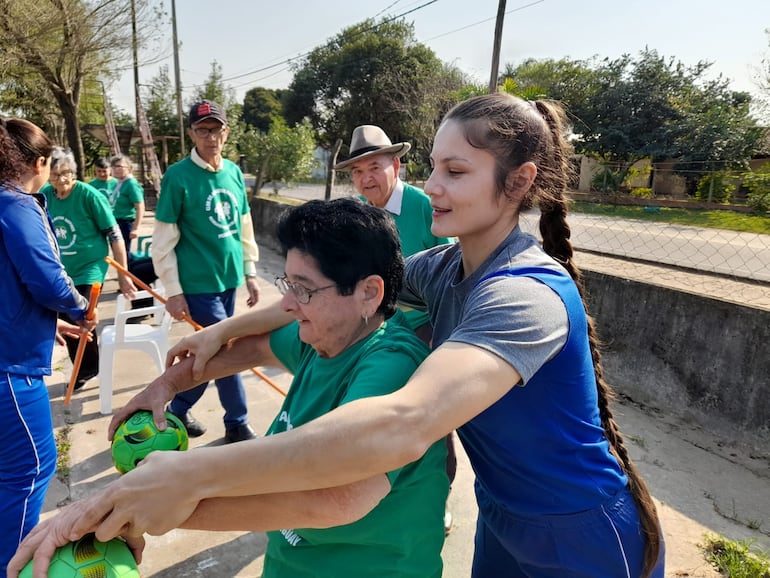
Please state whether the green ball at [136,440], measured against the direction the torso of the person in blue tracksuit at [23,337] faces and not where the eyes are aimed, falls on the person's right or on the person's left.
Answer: on the person's right

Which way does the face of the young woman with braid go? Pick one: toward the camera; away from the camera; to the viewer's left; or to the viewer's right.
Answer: to the viewer's left

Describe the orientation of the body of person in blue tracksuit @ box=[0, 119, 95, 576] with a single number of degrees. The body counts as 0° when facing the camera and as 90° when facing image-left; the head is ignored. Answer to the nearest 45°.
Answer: approximately 225°

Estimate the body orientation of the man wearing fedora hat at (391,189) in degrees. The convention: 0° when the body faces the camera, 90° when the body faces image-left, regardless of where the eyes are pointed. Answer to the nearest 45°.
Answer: approximately 45°

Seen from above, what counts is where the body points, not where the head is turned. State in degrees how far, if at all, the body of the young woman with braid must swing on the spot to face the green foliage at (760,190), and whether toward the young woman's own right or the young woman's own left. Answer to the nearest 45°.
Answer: approximately 180°

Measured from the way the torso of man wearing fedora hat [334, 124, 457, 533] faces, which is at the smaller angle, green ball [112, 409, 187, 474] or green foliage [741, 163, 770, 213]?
the green ball

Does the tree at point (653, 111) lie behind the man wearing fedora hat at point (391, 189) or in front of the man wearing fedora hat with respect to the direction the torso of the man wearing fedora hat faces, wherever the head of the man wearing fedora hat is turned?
behind
